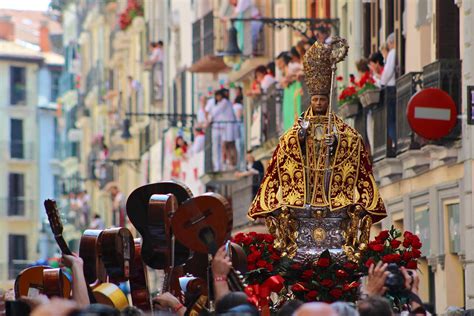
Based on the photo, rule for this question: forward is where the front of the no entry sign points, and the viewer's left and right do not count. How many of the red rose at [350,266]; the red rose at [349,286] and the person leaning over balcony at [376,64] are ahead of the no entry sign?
2

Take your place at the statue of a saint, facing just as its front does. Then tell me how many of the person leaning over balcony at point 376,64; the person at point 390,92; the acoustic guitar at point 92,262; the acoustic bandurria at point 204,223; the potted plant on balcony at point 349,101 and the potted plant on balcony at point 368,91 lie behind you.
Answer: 4

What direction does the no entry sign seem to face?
toward the camera

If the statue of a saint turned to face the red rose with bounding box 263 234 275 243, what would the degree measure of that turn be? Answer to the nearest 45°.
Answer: approximately 90° to its right

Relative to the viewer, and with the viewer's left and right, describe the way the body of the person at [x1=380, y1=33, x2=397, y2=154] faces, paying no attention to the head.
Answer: facing to the left of the viewer

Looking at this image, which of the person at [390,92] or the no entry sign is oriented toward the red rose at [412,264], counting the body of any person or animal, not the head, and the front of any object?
the no entry sign

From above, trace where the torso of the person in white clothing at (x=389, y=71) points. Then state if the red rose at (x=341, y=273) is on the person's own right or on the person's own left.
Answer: on the person's own left

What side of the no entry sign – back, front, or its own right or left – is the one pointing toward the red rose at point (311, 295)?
front
